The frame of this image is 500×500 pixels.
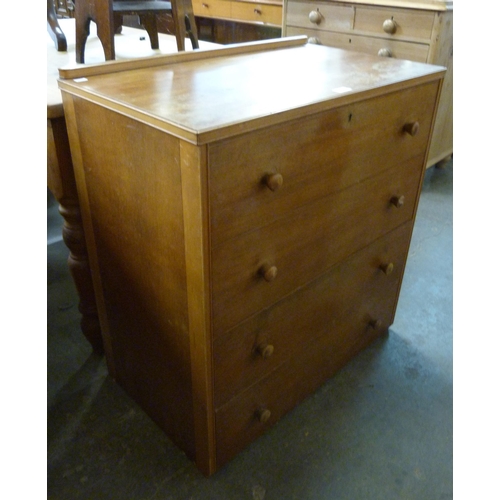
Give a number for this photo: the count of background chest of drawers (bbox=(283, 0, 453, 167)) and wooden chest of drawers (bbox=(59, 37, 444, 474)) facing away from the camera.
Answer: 0

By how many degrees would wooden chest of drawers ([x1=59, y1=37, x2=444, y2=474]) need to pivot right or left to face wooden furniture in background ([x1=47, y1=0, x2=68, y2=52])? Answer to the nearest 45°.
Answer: approximately 180°

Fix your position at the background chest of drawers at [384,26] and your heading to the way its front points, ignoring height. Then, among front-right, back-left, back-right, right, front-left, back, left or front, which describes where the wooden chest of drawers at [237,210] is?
front-left

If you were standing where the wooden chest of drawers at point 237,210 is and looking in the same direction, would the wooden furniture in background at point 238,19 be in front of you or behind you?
behind

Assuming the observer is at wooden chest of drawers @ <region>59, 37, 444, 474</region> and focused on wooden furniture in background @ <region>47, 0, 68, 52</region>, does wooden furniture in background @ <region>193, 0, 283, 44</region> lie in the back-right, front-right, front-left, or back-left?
front-right

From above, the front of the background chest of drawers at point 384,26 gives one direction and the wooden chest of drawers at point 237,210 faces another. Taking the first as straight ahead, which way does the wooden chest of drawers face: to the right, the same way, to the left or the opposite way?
to the left

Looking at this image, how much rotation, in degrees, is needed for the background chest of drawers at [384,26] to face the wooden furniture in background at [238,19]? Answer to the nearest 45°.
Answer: approximately 90° to its right

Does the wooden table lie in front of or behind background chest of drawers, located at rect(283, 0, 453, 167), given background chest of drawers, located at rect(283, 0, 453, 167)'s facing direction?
in front

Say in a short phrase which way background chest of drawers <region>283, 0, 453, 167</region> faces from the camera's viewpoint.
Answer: facing the viewer and to the left of the viewer

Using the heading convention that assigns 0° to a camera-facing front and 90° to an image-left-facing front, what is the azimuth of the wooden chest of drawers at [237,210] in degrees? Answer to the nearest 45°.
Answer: approximately 315°

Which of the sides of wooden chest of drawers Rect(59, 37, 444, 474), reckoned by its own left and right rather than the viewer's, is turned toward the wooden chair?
back
